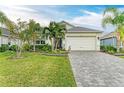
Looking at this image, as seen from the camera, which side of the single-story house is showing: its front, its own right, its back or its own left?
front

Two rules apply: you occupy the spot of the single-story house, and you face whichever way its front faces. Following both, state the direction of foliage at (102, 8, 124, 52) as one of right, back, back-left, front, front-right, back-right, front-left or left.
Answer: front-left

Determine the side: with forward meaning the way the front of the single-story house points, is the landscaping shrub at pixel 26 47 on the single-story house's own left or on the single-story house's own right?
on the single-story house's own right
